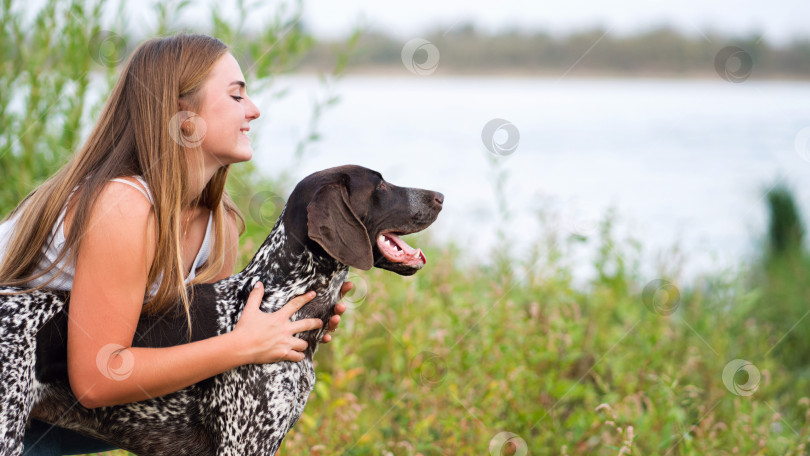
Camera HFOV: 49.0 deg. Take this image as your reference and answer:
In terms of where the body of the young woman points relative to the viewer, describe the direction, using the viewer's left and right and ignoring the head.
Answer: facing to the right of the viewer

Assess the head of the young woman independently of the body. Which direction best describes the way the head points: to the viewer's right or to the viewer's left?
to the viewer's right

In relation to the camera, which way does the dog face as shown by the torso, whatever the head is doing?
to the viewer's right
